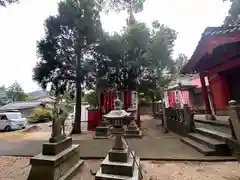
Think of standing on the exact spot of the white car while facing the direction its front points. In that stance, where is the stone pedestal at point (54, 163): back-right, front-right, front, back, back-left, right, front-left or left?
front-right

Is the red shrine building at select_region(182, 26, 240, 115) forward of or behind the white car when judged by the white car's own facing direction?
forward

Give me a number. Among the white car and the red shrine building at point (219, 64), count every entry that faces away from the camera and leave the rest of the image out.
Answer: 0

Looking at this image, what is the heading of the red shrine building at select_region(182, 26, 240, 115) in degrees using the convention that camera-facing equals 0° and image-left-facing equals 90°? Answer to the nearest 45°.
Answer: approximately 45°

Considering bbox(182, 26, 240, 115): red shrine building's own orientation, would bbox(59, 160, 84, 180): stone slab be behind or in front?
in front

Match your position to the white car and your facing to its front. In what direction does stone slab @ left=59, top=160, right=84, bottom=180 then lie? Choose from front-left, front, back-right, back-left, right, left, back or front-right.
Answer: front-right

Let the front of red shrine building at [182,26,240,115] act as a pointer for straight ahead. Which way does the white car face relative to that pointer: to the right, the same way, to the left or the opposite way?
the opposite way
